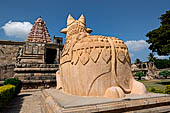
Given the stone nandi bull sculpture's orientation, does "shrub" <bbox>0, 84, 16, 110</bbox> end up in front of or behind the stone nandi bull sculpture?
in front

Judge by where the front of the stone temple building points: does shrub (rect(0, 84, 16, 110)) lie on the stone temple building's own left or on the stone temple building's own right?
on the stone temple building's own right

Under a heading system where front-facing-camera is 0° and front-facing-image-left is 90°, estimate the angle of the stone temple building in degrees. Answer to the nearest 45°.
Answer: approximately 315°

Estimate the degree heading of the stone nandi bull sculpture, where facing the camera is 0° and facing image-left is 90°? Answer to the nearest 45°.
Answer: approximately 135°
